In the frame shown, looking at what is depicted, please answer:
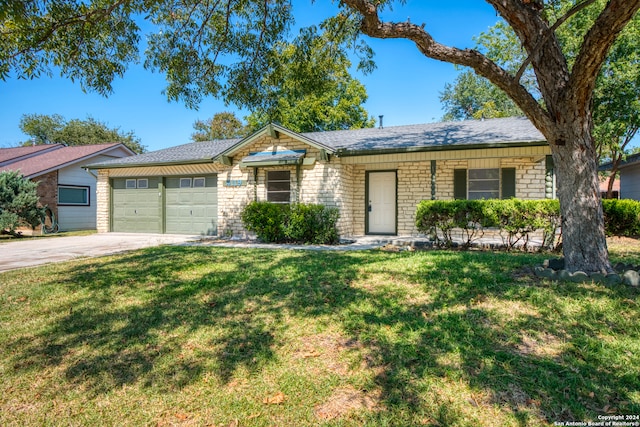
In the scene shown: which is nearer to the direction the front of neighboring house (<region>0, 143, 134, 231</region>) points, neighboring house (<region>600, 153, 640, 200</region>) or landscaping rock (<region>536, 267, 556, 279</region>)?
the landscaping rock

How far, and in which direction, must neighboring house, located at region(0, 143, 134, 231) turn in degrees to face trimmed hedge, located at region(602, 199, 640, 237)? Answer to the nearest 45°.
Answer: approximately 90° to its left

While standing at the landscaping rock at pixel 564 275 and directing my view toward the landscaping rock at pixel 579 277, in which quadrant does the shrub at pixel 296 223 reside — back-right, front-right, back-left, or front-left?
back-left

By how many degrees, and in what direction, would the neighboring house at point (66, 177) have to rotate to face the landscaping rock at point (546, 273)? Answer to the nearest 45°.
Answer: approximately 45° to its left

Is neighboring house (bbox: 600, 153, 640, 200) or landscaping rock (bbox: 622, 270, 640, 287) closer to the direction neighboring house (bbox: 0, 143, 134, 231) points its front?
the landscaping rock

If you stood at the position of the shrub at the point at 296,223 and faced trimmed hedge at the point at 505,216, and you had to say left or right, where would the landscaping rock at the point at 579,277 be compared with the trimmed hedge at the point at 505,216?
right

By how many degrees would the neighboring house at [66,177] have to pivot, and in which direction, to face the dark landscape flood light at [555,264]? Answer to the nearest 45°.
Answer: approximately 45° to its left

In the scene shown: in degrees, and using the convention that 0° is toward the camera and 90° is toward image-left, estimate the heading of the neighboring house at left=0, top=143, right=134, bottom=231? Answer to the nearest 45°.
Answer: approximately 45°

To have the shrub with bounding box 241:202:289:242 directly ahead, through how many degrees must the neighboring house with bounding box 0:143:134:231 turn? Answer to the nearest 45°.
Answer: approximately 90° to its left

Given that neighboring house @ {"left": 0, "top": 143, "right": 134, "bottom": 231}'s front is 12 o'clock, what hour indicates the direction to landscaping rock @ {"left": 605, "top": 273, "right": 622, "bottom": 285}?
The landscaping rock is roughly at 10 o'clock from the neighboring house.

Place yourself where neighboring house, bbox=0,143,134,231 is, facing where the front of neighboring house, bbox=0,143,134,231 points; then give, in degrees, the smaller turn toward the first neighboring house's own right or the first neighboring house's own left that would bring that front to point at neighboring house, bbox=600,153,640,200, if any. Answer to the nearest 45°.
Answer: approximately 90° to the first neighboring house's own left

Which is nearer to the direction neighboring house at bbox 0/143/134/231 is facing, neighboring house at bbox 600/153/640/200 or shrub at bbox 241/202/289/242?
the shrub

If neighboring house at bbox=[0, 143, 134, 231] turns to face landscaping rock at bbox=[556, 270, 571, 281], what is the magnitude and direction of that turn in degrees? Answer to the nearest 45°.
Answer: approximately 45° to its left
